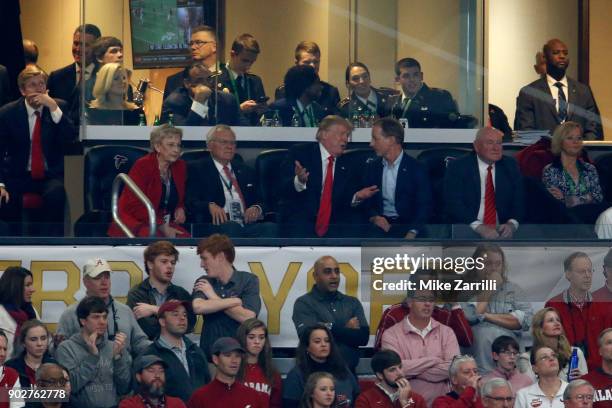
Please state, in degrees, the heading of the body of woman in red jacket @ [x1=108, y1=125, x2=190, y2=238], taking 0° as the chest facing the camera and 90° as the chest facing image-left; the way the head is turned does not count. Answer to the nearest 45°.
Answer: approximately 315°

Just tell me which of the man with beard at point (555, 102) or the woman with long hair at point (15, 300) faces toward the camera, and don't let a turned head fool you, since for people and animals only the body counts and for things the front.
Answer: the man with beard

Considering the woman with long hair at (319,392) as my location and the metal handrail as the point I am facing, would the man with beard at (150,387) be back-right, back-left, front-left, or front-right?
front-left

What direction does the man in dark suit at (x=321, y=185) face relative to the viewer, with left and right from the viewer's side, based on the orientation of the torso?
facing the viewer and to the right of the viewer

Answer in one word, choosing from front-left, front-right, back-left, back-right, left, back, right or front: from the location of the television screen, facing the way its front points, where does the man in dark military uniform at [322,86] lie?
left

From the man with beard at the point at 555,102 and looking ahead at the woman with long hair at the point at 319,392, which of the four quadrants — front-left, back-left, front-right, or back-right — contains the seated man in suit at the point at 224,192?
front-right

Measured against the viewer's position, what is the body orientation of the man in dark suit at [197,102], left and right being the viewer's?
facing the viewer
